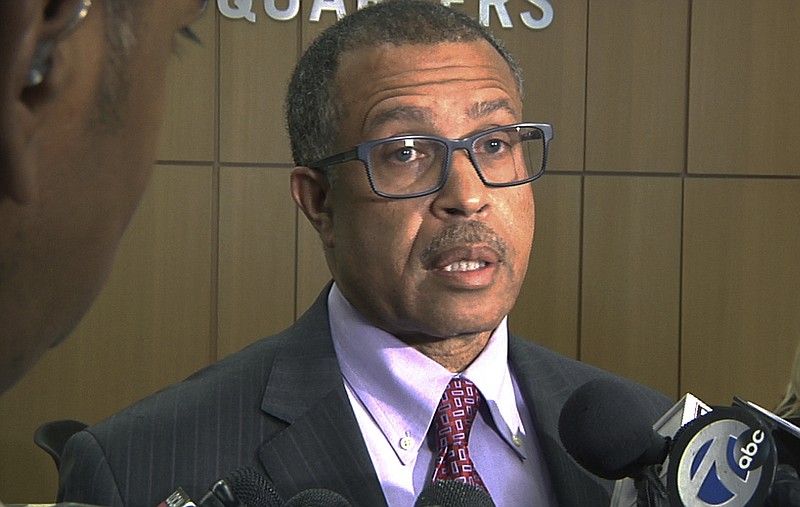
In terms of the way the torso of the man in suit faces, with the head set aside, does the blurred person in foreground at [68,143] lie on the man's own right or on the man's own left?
on the man's own right

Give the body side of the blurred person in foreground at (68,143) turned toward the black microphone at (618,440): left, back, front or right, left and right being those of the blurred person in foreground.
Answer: front

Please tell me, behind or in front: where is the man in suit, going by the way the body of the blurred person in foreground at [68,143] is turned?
in front

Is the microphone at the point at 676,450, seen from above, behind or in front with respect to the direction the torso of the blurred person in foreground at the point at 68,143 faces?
in front

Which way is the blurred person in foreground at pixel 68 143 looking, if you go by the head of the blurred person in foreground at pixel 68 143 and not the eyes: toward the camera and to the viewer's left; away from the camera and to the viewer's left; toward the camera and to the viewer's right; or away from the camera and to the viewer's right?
away from the camera and to the viewer's right

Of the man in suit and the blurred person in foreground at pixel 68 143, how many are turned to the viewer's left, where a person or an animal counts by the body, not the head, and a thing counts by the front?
0

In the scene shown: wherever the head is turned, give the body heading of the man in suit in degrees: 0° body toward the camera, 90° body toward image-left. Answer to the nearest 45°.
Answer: approximately 315°

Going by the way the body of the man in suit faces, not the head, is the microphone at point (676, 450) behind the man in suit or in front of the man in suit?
in front

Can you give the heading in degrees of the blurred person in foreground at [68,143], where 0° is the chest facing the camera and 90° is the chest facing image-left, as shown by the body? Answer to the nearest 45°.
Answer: approximately 225°

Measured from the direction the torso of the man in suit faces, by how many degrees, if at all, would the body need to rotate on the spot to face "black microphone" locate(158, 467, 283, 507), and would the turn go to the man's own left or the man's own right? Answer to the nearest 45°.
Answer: approximately 45° to the man's own right
